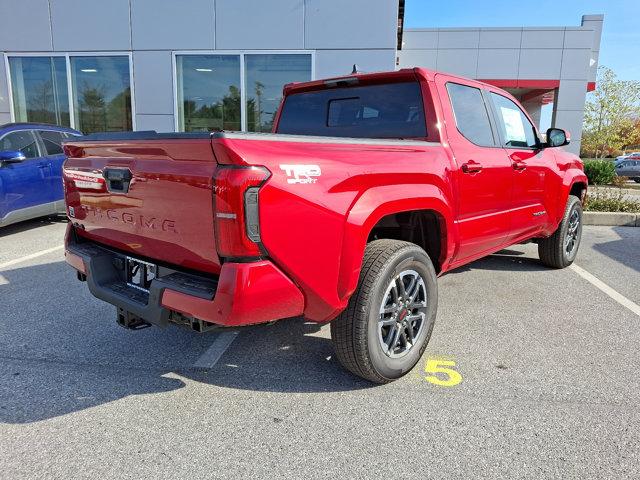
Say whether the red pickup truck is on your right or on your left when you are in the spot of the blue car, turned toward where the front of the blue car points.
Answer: on your left

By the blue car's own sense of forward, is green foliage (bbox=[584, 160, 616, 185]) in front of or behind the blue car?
behind

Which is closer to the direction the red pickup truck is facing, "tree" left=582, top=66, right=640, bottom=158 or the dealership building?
the tree

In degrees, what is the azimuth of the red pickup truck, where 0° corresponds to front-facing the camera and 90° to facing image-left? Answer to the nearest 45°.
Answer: approximately 225°

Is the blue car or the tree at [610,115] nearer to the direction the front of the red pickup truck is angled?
the tree

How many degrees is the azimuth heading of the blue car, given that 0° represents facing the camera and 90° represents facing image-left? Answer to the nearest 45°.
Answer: approximately 45°

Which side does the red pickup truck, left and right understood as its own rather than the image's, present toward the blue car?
left

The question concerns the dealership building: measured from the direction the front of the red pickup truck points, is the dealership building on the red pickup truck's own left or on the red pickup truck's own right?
on the red pickup truck's own left
